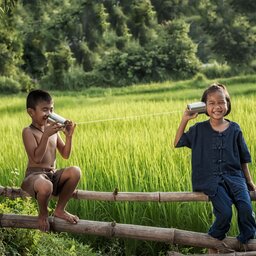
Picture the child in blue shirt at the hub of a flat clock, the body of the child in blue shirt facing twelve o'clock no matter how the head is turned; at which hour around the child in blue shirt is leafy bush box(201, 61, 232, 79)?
The leafy bush is roughly at 6 o'clock from the child in blue shirt.

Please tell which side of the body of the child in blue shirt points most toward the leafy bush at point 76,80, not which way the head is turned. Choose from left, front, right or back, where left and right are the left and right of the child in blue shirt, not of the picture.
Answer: back

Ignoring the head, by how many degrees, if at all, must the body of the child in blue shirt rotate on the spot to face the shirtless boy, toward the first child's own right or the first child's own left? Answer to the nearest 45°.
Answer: approximately 90° to the first child's own right

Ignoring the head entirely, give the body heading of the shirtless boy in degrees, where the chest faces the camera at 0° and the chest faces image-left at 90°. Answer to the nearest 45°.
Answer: approximately 315°

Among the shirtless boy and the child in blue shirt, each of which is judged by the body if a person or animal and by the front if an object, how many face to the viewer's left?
0

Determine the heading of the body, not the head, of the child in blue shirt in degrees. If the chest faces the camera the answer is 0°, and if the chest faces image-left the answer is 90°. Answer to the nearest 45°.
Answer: approximately 0°

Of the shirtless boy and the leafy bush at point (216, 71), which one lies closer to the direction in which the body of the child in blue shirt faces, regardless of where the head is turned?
the shirtless boy
